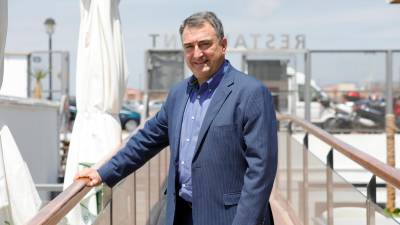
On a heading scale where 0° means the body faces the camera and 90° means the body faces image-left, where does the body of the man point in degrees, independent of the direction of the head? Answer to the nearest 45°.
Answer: approximately 45°

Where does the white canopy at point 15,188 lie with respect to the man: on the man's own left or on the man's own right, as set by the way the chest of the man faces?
on the man's own right

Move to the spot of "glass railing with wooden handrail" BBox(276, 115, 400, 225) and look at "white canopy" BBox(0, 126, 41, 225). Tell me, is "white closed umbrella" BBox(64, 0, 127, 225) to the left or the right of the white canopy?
right

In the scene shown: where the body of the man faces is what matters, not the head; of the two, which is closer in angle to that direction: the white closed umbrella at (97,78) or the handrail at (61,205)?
the handrail

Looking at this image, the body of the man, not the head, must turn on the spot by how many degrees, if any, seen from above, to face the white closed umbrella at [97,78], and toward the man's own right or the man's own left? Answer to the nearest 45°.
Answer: approximately 135° to the man's own right
